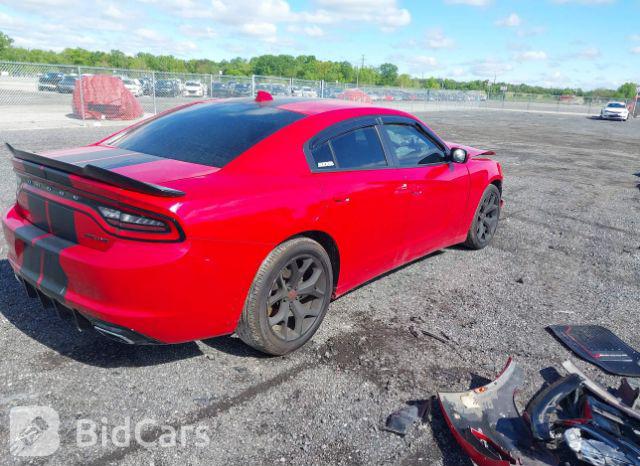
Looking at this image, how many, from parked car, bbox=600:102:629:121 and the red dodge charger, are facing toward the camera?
1

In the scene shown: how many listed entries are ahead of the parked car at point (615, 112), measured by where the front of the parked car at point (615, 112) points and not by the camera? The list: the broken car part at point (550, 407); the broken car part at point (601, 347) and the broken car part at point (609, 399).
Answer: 3

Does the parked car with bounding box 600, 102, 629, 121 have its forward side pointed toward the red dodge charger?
yes

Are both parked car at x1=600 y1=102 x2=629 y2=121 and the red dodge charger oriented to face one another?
yes

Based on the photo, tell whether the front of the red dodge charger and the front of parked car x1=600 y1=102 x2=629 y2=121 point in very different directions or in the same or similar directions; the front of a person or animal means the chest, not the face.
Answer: very different directions

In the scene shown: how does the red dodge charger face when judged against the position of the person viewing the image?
facing away from the viewer and to the right of the viewer

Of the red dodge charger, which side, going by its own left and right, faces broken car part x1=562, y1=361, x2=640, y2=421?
right

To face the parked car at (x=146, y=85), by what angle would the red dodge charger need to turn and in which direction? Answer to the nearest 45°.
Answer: approximately 45° to its left

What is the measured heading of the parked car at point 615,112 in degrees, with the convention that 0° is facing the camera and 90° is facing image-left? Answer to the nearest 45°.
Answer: approximately 0°

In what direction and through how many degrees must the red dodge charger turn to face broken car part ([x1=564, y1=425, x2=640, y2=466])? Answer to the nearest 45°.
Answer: approximately 90° to its right

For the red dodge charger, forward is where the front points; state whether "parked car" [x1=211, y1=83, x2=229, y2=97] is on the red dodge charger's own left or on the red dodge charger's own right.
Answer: on the red dodge charger's own left
